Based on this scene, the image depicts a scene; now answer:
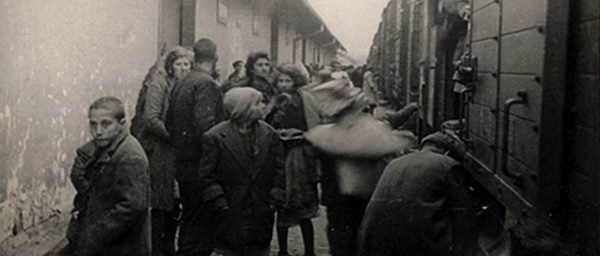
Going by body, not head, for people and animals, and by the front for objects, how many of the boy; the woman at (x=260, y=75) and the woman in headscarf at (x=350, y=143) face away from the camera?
1

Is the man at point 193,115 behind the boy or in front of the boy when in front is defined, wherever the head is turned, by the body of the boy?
behind

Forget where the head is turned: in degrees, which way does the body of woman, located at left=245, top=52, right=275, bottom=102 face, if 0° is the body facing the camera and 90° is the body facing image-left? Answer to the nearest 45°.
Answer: approximately 315°

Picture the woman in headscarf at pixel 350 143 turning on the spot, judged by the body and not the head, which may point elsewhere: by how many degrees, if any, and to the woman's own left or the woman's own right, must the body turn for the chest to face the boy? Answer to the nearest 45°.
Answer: approximately 135° to the woman's own left

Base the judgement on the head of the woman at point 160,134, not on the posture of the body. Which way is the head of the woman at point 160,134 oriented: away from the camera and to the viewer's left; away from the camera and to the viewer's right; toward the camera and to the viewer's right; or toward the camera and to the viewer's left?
toward the camera and to the viewer's right

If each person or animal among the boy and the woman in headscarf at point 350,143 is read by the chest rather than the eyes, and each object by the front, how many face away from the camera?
1

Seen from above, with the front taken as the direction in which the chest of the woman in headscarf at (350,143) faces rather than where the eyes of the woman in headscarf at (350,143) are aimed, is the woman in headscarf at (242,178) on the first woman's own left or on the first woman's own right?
on the first woman's own left

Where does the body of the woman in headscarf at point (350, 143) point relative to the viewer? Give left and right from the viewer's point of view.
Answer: facing away from the viewer

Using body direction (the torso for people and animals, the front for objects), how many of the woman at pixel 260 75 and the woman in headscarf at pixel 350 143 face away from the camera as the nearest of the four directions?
1

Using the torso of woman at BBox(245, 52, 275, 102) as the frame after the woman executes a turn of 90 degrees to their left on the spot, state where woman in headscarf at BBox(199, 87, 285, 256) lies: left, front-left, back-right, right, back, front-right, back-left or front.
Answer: back-right

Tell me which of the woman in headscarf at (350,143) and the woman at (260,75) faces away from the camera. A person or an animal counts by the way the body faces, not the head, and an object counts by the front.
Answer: the woman in headscarf
